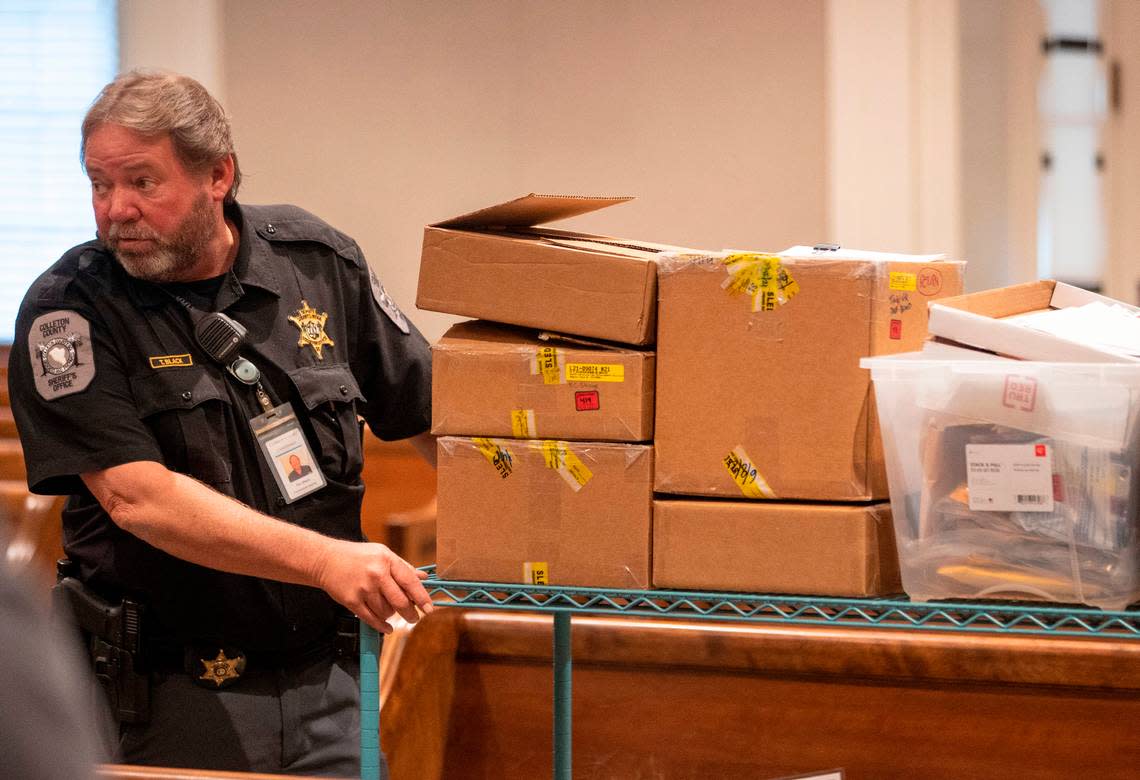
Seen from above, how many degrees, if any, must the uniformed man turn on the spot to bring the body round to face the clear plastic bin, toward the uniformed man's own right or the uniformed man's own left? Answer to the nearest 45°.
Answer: approximately 45° to the uniformed man's own left

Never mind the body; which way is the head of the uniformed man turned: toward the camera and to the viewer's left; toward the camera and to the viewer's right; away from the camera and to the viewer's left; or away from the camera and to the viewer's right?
toward the camera and to the viewer's left

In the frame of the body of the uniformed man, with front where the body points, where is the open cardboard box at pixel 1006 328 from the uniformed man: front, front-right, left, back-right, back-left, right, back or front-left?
front-left
